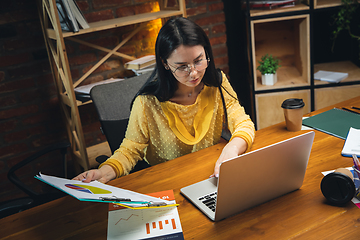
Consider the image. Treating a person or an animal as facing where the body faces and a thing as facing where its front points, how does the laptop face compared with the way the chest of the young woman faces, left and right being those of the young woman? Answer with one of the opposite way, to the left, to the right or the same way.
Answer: the opposite way

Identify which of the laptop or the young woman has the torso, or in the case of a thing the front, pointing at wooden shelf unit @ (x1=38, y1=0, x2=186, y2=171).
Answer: the laptop

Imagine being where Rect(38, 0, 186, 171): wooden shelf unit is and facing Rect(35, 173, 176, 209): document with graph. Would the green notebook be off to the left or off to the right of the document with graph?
left

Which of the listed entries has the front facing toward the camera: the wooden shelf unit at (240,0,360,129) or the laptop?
the wooden shelf unit

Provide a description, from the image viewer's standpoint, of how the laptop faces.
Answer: facing away from the viewer and to the left of the viewer

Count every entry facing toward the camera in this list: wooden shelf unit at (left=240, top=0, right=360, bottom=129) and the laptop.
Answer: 1

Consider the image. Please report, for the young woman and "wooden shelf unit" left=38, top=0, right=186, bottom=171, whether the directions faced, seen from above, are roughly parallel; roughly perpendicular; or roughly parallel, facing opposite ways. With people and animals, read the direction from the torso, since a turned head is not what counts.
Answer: roughly parallel

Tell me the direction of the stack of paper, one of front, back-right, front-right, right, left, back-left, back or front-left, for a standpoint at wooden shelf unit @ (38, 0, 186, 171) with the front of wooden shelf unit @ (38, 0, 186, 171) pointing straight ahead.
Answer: front-left

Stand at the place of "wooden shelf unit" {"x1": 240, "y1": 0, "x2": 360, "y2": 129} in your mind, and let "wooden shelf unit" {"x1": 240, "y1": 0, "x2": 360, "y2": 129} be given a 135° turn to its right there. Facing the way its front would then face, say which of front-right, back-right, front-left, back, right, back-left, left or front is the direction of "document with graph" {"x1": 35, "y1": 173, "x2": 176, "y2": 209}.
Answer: back-left

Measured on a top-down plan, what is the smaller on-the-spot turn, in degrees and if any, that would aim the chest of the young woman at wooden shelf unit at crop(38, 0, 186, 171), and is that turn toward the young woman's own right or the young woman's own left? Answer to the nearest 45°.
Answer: approximately 180°

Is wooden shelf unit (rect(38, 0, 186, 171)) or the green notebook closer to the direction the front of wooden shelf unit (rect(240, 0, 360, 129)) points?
the green notebook

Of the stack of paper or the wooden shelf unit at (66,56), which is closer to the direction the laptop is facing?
the wooden shelf unit

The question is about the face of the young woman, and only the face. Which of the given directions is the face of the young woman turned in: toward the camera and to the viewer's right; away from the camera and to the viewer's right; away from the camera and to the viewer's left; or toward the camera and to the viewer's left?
toward the camera and to the viewer's right

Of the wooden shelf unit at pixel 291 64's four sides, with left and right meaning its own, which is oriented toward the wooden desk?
front

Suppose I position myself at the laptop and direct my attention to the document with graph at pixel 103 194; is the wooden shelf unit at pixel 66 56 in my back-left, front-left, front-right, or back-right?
front-right

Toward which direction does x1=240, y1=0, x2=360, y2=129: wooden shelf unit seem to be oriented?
toward the camera
